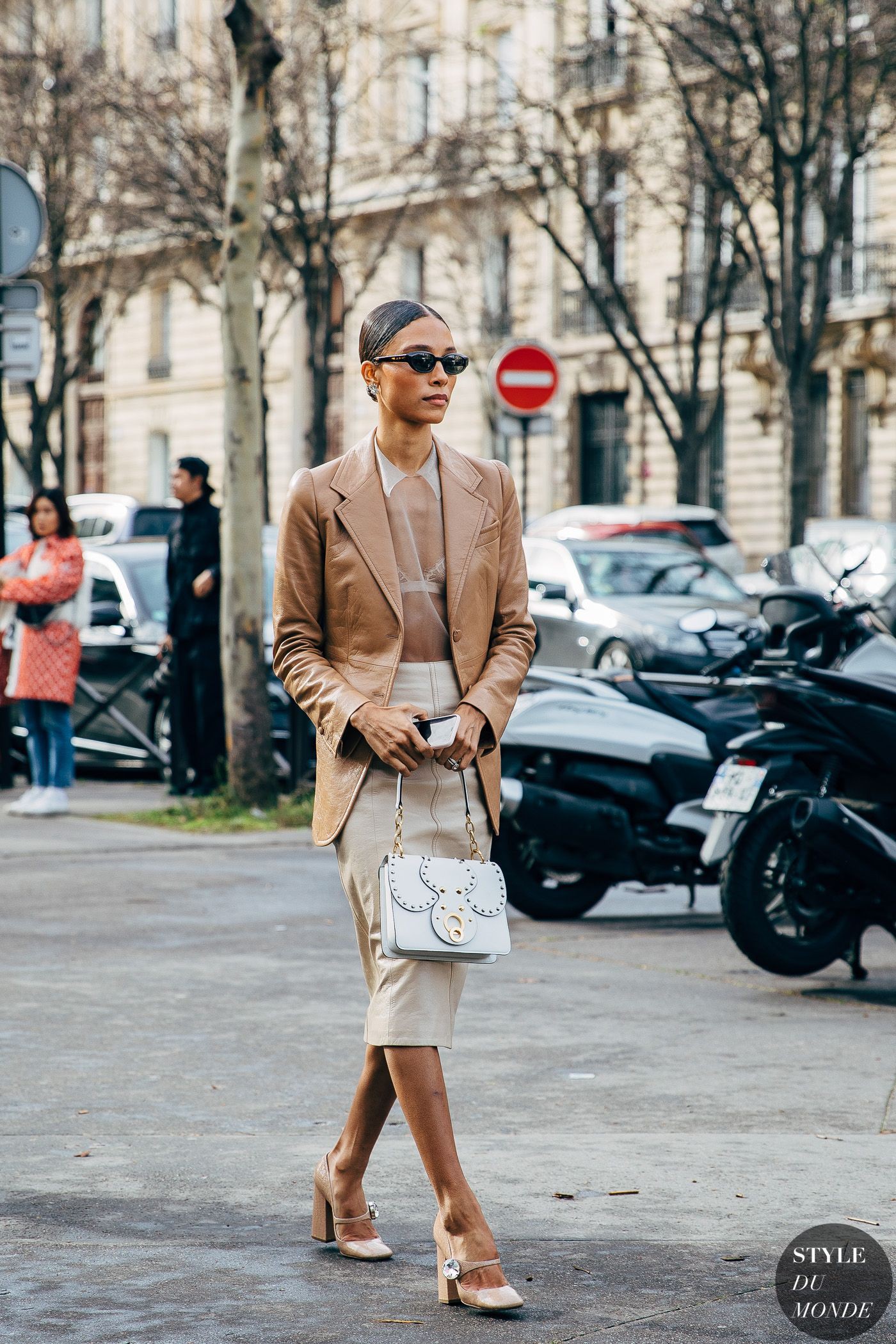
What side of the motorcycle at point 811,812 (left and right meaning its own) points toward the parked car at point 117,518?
left

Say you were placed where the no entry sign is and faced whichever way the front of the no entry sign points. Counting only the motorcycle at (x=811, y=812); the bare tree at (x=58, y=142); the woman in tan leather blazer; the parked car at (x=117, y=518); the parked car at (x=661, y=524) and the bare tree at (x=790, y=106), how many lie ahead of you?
2

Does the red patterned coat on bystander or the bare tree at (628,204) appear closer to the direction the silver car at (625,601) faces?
the red patterned coat on bystander

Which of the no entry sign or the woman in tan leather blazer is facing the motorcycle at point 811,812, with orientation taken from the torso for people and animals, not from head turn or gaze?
the no entry sign

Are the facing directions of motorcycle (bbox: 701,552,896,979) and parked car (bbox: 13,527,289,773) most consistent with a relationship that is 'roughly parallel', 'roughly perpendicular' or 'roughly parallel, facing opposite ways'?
roughly perpendicular

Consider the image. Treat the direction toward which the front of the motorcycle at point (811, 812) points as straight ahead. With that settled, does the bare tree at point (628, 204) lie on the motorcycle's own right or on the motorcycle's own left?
on the motorcycle's own left

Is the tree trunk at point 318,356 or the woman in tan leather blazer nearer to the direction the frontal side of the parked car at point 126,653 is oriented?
the woman in tan leather blazer

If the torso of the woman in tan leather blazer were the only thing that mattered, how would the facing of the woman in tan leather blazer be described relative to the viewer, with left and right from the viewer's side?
facing the viewer and to the right of the viewer

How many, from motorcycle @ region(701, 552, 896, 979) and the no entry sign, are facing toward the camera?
1

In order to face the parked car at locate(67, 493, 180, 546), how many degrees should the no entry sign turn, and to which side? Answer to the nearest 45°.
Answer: approximately 135° to its right

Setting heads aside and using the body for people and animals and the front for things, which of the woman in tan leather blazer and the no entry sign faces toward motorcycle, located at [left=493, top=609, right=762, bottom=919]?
the no entry sign

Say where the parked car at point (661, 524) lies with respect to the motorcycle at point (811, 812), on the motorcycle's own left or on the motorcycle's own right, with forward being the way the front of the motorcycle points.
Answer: on the motorcycle's own left

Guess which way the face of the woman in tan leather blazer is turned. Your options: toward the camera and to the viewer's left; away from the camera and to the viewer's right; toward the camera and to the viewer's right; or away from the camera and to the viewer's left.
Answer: toward the camera and to the viewer's right

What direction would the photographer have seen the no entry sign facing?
facing the viewer
